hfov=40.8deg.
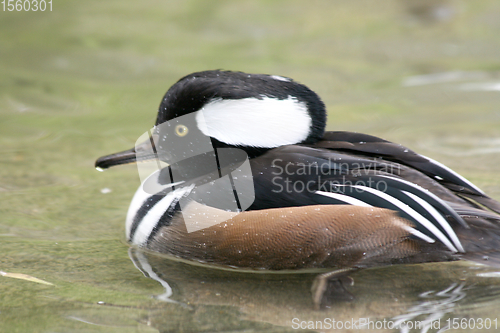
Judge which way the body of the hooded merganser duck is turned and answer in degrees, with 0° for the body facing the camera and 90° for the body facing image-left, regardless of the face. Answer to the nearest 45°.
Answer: approximately 90°
